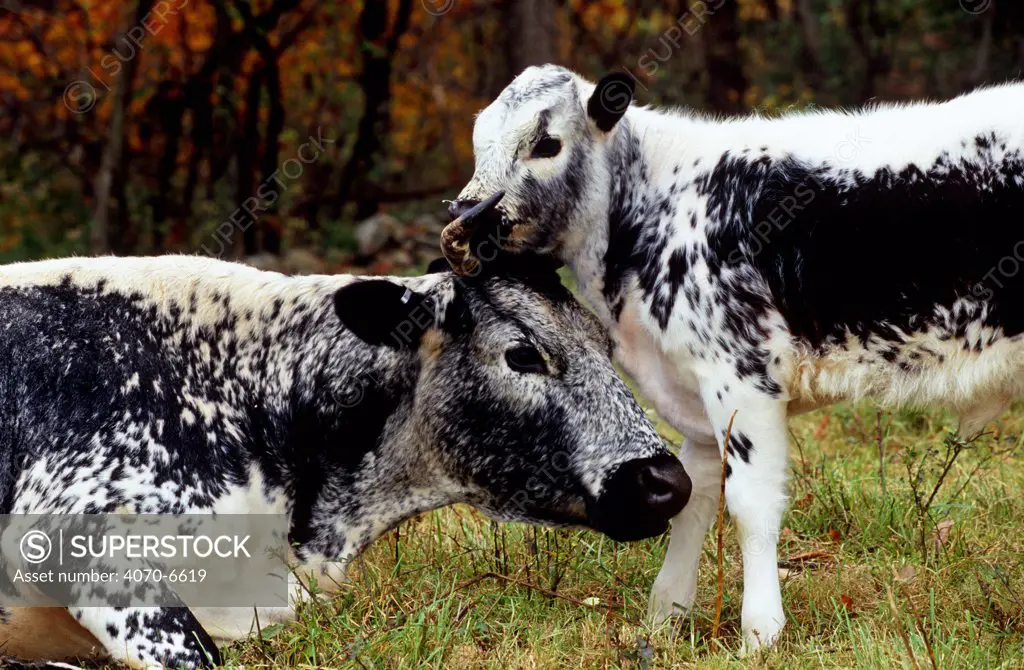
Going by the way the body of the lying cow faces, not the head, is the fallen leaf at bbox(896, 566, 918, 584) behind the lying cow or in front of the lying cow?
in front

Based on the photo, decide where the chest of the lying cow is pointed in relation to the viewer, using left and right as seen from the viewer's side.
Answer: facing to the right of the viewer

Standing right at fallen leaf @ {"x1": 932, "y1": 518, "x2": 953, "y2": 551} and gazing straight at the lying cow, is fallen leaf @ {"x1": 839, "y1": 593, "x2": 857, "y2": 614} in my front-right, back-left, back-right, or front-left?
front-left

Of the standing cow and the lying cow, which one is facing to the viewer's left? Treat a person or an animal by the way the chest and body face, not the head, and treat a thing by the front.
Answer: the standing cow

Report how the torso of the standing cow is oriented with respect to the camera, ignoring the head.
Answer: to the viewer's left

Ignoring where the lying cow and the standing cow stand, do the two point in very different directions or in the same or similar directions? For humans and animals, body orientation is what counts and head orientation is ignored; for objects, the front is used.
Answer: very different directions

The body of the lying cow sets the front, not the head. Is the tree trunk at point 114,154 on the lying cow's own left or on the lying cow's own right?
on the lying cow's own left

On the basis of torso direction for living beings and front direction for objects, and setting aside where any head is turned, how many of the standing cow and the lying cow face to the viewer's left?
1

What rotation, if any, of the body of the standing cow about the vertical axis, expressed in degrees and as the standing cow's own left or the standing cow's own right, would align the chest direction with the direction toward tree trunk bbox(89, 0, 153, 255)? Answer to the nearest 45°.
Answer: approximately 45° to the standing cow's own right

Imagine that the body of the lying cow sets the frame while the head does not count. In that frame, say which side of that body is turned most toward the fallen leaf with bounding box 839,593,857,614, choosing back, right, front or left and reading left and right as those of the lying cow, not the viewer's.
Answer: front

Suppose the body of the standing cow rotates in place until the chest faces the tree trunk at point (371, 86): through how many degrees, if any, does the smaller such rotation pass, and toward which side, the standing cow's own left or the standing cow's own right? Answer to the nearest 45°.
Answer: approximately 90° to the standing cow's own right

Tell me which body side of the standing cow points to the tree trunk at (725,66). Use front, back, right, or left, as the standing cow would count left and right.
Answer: right

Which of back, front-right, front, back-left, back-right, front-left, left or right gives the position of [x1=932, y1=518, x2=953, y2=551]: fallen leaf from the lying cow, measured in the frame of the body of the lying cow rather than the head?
front

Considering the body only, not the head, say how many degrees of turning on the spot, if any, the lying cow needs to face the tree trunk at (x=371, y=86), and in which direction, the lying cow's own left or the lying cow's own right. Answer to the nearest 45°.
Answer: approximately 90° to the lying cow's own left
